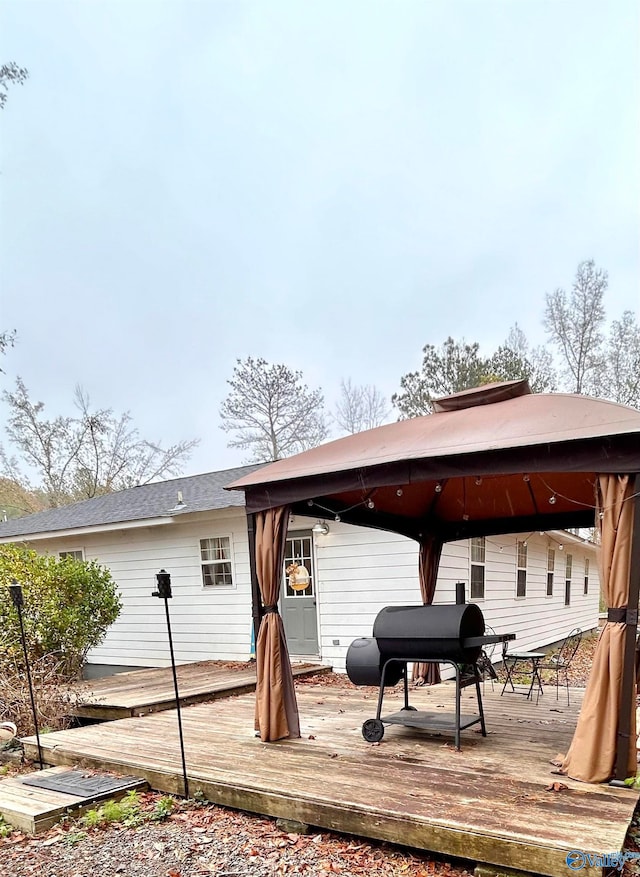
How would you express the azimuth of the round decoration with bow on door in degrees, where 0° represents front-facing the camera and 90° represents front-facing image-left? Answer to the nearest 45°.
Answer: approximately 0°

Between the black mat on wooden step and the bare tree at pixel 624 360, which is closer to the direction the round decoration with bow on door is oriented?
the black mat on wooden step

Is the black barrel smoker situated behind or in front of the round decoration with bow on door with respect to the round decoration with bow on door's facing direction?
in front

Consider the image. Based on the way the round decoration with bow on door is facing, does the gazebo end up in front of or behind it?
in front

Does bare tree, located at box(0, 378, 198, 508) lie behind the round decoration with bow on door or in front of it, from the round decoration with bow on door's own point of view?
behind

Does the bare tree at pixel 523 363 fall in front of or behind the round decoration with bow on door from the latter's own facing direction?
behind
